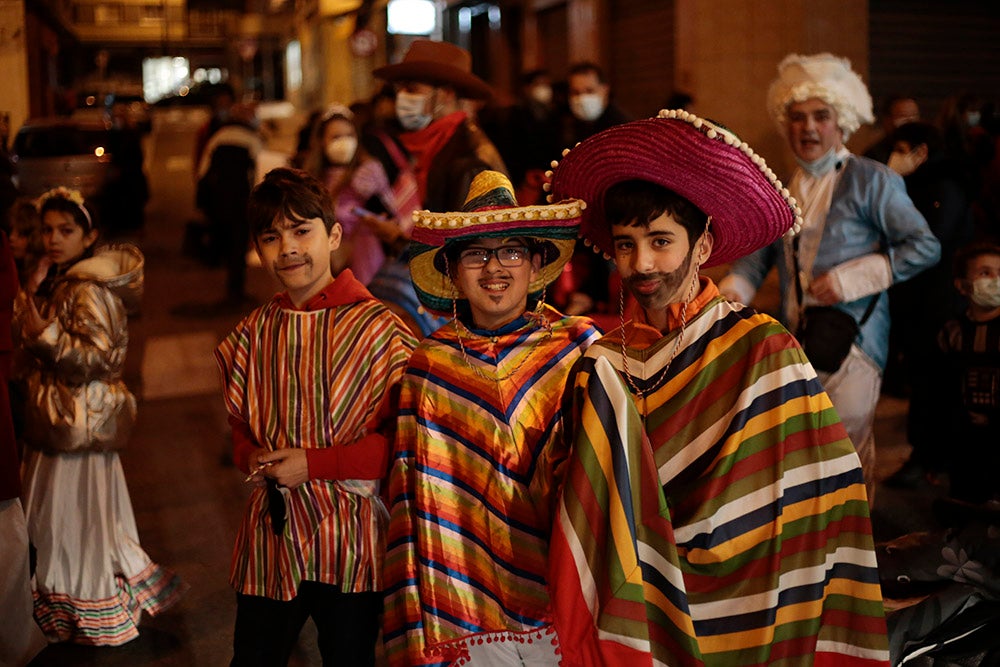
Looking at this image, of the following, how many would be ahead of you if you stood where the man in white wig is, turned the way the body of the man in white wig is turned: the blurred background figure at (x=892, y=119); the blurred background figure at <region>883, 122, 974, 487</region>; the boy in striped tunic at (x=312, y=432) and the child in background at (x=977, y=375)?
1

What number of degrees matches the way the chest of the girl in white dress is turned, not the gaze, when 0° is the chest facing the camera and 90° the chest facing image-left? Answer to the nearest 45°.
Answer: approximately 45°

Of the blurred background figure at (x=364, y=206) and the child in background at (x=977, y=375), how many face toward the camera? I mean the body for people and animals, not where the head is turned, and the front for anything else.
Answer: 2

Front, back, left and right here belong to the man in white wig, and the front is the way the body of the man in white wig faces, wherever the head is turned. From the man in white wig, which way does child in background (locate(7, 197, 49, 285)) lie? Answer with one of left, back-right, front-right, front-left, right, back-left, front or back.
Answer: front-right

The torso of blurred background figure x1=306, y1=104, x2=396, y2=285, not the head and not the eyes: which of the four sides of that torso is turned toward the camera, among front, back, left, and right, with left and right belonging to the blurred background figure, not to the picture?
front

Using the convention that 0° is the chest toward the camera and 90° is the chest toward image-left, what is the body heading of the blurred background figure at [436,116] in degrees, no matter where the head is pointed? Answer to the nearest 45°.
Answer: approximately 45°

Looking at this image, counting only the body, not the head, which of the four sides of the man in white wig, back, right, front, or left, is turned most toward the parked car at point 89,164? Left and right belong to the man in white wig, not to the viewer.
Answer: right

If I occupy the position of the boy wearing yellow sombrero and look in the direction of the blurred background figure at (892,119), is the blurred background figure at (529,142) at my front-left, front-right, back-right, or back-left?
front-left

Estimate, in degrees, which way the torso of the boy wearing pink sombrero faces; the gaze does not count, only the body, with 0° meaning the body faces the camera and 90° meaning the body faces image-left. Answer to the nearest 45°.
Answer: approximately 45°

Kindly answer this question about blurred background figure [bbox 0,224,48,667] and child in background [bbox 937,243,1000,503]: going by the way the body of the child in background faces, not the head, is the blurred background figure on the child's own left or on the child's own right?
on the child's own right

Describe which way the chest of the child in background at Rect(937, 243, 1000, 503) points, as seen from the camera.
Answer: toward the camera
